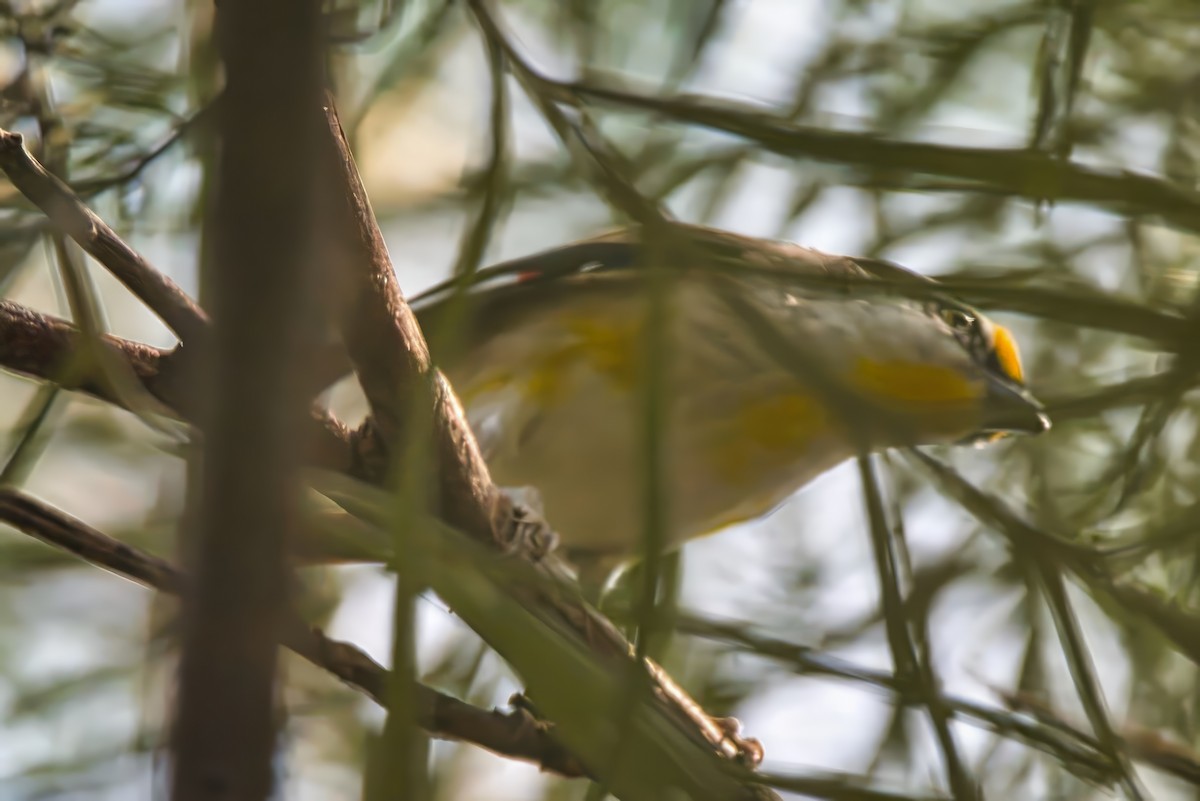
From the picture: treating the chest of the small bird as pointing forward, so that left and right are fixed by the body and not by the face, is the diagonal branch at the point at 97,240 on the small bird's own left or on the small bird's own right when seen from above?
on the small bird's own right

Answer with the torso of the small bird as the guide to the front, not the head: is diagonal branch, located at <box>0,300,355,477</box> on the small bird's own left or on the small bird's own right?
on the small bird's own right

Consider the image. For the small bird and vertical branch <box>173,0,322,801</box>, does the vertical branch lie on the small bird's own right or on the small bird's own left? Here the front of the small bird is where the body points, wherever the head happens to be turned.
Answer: on the small bird's own right

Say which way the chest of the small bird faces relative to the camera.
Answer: to the viewer's right
